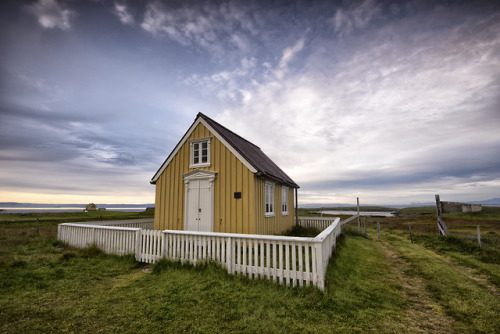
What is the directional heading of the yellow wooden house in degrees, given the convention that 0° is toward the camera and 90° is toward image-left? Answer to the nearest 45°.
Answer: approximately 45°
